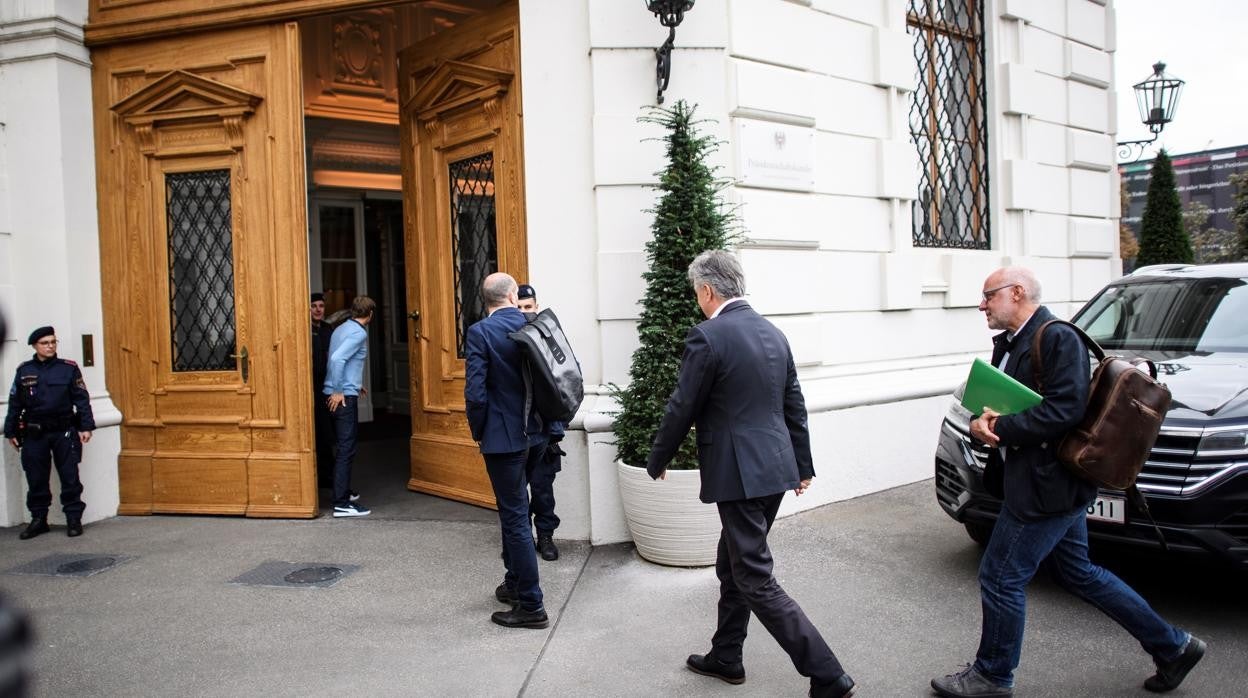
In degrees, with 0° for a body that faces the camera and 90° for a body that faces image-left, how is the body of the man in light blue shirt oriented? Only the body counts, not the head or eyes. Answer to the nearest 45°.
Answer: approximately 270°

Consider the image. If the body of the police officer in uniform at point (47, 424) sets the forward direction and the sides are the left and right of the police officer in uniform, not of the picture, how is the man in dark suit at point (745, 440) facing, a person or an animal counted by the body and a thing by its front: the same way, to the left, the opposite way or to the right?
the opposite way

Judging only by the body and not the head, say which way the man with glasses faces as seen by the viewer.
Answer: to the viewer's left

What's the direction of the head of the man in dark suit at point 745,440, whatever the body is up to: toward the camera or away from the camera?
away from the camera

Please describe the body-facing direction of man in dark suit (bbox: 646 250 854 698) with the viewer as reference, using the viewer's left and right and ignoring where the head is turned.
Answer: facing away from the viewer and to the left of the viewer

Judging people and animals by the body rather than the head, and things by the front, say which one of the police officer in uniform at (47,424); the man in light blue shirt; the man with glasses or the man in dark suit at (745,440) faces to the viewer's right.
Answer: the man in light blue shirt
